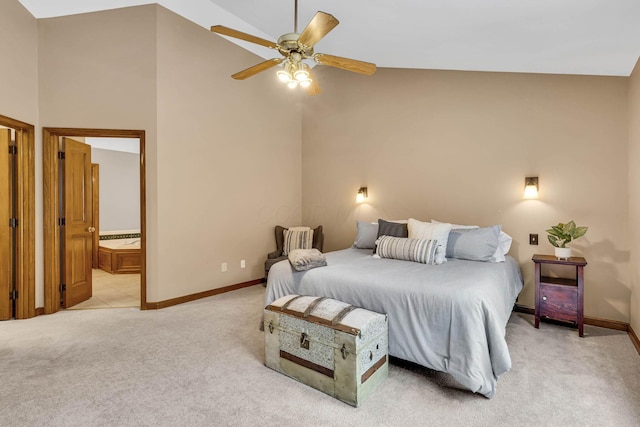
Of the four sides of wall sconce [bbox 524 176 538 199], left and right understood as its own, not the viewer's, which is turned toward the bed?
front

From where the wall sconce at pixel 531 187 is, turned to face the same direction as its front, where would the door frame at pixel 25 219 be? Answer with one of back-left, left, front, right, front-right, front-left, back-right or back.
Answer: front-right

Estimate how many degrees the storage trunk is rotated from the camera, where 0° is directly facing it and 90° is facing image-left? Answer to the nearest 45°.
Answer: approximately 45°

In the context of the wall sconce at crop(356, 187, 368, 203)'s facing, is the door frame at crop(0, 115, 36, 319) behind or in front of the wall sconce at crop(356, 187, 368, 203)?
in front

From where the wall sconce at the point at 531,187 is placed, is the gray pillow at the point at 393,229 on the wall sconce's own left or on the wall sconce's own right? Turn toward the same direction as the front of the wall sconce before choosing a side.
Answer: on the wall sconce's own right

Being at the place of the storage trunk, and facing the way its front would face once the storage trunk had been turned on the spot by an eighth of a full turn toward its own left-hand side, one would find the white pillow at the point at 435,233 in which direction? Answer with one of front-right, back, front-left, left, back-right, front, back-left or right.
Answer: back-left

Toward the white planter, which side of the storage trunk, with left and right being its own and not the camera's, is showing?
back

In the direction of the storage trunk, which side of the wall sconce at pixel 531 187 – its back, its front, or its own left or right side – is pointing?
front

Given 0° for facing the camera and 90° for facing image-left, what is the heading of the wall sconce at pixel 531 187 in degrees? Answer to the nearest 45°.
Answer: approximately 0°

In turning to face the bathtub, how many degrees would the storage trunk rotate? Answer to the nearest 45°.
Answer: approximately 90° to its right

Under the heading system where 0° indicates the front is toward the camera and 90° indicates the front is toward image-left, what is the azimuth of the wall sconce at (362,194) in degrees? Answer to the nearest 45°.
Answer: approximately 45°

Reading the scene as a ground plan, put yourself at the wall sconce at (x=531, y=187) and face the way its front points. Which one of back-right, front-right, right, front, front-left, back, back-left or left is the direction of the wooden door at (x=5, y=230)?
front-right
